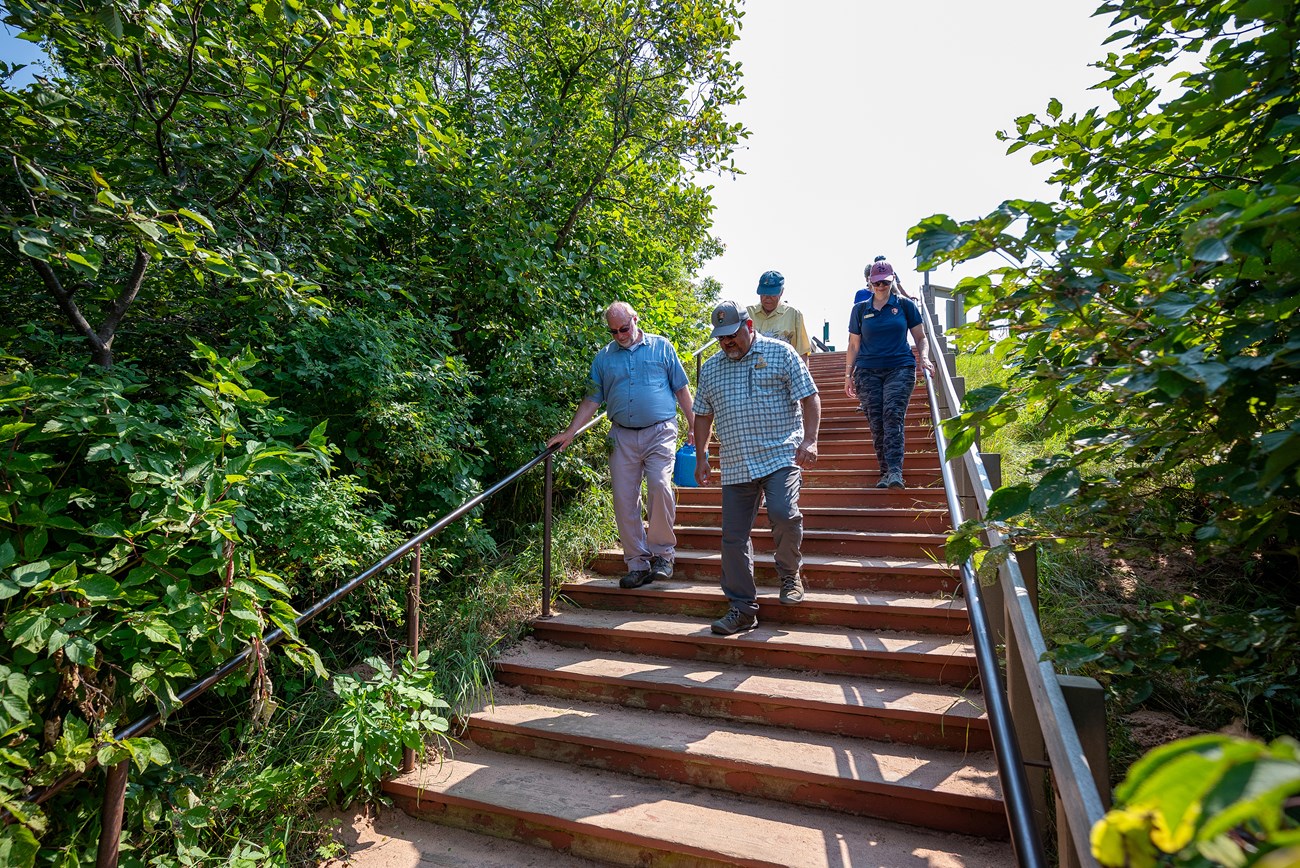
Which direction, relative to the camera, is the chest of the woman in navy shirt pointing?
toward the camera

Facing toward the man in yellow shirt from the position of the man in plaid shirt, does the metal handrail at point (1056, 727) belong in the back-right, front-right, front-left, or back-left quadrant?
back-right

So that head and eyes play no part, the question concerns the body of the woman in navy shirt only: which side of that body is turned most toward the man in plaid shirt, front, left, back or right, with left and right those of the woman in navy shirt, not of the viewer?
front

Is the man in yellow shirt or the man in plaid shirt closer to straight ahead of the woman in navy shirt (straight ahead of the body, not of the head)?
the man in plaid shirt

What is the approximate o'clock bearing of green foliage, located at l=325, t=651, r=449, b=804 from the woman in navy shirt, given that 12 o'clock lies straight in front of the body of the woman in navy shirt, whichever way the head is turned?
The green foliage is roughly at 1 o'clock from the woman in navy shirt.

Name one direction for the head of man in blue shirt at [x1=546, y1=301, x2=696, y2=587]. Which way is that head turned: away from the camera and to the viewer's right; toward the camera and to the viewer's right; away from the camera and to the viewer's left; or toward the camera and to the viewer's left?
toward the camera and to the viewer's left

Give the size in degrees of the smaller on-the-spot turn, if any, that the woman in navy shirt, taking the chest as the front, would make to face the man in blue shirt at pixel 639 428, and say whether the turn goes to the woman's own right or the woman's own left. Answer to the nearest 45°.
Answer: approximately 45° to the woman's own right

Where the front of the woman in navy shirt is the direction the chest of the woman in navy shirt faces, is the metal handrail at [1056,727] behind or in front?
in front

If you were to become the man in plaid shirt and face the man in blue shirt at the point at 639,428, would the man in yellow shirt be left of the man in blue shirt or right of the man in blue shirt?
right

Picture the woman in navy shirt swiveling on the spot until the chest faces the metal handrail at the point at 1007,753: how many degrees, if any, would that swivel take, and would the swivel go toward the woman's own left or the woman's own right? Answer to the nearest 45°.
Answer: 0° — they already face it

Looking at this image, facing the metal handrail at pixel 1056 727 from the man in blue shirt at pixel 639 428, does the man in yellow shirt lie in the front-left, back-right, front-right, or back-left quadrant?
back-left
